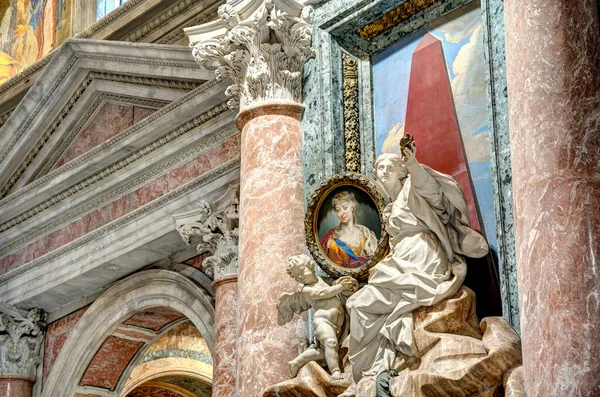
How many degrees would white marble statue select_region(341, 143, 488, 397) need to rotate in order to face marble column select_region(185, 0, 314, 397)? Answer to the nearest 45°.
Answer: approximately 90° to its right

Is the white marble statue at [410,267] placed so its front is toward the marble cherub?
no

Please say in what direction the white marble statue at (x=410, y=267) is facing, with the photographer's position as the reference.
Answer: facing the viewer and to the left of the viewer

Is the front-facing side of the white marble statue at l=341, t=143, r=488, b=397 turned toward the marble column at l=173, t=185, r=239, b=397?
no
